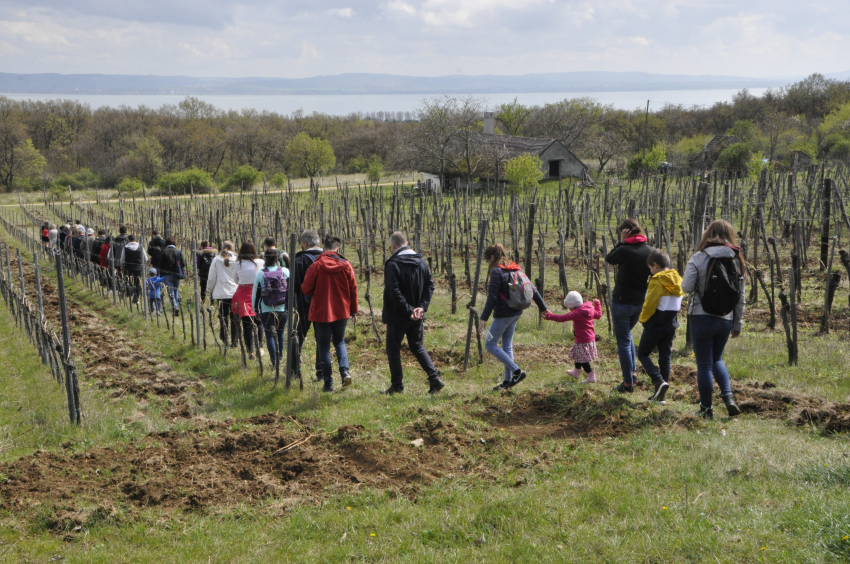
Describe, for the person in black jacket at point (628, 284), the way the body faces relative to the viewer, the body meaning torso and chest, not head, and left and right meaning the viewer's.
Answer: facing away from the viewer and to the left of the viewer

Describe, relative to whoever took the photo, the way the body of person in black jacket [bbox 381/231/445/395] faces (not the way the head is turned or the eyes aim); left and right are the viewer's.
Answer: facing away from the viewer and to the left of the viewer

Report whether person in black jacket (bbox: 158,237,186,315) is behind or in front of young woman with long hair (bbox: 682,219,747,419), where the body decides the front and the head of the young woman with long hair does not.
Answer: in front

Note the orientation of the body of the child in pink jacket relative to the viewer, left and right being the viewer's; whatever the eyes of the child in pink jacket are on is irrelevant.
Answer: facing away from the viewer and to the left of the viewer

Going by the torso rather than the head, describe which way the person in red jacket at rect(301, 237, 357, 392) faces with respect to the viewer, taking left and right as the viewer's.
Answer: facing away from the viewer

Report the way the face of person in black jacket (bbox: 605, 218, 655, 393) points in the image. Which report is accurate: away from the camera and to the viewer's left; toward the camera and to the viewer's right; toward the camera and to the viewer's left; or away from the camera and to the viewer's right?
away from the camera and to the viewer's left

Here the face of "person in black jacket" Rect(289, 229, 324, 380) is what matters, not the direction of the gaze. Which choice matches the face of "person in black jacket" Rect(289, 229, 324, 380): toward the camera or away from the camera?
away from the camera

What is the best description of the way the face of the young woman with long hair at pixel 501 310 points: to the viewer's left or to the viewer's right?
to the viewer's left

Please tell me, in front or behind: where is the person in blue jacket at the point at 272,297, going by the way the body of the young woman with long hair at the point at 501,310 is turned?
in front

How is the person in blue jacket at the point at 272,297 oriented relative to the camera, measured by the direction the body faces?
away from the camera

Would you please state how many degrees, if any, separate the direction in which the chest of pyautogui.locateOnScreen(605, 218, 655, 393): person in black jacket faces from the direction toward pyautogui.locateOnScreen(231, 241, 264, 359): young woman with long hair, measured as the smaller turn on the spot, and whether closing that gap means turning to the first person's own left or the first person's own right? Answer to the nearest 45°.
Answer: approximately 45° to the first person's own left

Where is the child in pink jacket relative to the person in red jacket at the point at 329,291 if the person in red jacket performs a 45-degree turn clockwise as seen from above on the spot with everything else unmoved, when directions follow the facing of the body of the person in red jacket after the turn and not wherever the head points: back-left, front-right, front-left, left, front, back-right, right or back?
front-right

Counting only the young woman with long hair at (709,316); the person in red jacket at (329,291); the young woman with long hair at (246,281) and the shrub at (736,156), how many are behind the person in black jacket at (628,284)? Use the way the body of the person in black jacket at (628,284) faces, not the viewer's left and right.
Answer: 1

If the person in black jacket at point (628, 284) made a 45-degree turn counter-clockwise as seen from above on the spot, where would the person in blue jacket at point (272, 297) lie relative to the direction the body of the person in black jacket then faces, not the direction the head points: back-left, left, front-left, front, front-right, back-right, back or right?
front

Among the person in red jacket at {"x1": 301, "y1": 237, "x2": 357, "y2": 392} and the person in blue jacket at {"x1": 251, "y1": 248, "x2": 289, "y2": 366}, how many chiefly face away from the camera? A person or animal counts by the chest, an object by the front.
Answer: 2
